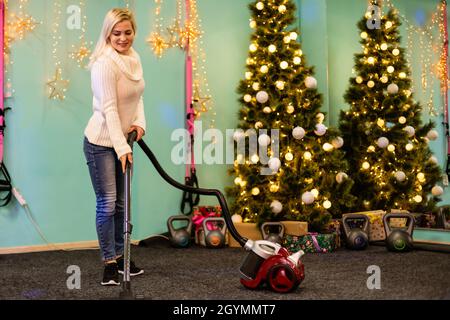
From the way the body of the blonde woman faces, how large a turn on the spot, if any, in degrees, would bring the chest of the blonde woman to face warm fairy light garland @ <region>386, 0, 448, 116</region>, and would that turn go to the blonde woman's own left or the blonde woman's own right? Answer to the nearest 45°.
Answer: approximately 45° to the blonde woman's own left

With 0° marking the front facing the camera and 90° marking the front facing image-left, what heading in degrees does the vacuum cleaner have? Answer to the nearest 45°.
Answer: approximately 90°

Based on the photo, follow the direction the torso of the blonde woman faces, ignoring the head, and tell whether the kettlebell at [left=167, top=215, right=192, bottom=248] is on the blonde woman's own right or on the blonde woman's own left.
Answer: on the blonde woman's own left

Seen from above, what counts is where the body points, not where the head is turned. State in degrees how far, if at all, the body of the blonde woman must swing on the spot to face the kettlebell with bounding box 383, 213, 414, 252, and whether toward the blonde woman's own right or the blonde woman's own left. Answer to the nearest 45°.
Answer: approximately 45° to the blonde woman's own left

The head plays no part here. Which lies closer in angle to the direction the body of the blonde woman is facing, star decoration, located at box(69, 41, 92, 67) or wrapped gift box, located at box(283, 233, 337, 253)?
the wrapped gift box

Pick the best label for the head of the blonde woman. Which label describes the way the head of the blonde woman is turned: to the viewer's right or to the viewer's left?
to the viewer's right

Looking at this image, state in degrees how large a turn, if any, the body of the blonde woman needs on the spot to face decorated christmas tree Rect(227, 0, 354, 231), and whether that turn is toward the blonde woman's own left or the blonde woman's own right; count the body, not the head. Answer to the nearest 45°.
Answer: approximately 90° to the blonde woman's own left

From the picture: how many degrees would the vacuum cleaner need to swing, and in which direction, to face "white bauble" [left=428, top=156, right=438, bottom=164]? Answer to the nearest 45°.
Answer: approximately 135° to its right

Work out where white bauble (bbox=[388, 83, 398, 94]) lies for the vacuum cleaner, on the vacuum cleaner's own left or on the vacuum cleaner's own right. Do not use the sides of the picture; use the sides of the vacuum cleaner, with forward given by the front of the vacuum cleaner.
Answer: on the vacuum cleaner's own right

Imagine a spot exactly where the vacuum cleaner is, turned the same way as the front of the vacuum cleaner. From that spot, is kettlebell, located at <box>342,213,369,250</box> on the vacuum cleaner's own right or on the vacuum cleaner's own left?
on the vacuum cleaner's own right

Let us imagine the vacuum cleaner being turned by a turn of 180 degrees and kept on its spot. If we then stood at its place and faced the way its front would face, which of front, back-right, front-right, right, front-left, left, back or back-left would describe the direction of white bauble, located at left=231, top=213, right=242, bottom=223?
left

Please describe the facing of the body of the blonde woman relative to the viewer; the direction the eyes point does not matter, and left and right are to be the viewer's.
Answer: facing the viewer and to the right of the viewer

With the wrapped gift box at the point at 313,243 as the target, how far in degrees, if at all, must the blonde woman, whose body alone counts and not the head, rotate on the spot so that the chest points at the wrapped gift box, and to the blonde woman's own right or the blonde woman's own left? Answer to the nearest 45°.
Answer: approximately 90° to the blonde woman's own left

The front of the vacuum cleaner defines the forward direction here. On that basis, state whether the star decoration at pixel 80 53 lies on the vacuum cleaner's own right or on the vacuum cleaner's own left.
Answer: on the vacuum cleaner's own right

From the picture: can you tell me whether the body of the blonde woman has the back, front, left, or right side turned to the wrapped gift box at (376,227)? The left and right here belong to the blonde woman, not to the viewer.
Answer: left

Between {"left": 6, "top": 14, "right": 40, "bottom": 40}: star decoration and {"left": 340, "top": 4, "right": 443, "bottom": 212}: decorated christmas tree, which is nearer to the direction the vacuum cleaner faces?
the star decoration
